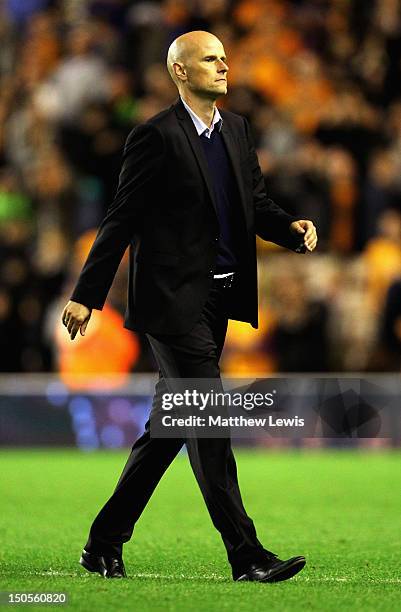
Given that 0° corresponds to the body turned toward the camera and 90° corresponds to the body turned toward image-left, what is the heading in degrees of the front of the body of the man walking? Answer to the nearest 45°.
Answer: approximately 315°
